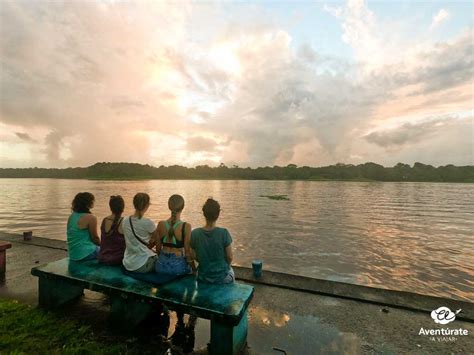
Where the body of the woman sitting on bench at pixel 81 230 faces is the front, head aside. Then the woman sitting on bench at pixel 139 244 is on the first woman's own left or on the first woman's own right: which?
on the first woman's own right

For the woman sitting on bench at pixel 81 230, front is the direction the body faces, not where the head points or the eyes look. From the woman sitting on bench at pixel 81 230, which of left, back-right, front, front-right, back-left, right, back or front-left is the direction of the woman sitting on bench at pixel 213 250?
right

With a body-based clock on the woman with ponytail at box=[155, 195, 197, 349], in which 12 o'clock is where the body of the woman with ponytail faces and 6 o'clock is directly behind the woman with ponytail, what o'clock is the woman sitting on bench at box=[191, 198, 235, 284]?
The woman sitting on bench is roughly at 4 o'clock from the woman with ponytail.

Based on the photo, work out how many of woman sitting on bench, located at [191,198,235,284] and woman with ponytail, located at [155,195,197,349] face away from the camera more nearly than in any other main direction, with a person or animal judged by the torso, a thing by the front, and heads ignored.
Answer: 2

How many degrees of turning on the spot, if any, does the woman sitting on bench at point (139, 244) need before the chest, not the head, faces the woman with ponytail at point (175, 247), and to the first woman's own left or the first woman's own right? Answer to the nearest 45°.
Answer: approximately 90° to the first woman's own right

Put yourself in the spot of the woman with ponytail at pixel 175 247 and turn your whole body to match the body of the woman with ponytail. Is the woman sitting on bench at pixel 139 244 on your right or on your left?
on your left

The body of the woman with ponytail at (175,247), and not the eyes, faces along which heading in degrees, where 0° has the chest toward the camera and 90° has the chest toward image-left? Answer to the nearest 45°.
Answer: approximately 180°

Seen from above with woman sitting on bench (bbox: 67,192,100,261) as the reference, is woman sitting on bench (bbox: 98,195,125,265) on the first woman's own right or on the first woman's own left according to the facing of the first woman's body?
on the first woman's own right

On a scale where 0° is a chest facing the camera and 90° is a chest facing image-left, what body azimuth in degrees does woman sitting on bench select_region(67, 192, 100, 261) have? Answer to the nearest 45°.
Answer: approximately 225°

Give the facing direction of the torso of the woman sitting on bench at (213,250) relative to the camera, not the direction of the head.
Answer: away from the camera

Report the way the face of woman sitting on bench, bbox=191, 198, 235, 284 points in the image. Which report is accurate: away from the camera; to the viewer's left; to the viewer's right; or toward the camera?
away from the camera

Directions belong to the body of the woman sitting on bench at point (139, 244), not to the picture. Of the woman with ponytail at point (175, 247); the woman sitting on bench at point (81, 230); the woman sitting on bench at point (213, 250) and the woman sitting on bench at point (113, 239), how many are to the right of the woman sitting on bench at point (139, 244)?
2

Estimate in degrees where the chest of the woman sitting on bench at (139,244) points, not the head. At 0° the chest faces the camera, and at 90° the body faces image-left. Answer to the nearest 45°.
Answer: approximately 225°

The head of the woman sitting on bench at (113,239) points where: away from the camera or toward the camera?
away from the camera

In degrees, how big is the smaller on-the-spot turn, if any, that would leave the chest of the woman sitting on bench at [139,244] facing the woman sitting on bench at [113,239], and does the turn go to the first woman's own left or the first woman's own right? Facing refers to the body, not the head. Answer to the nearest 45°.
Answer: approximately 90° to the first woman's own left
